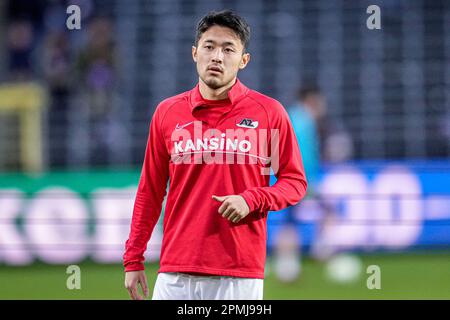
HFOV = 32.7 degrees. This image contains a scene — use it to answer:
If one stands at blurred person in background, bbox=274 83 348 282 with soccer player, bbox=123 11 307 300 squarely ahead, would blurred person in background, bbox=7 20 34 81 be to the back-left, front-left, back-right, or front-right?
back-right

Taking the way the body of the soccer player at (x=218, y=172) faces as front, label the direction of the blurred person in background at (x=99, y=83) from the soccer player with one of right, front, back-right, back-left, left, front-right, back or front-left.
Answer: back

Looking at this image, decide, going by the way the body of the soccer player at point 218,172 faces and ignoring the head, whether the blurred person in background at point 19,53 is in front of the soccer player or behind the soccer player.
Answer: behind

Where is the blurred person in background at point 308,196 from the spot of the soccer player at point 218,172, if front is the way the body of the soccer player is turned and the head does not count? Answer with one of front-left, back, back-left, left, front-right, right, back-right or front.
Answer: back

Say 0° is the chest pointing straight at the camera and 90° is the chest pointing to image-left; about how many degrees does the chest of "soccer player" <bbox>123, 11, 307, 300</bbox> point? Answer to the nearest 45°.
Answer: approximately 0°

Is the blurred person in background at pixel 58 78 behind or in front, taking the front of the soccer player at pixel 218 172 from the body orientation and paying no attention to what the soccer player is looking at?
behind
